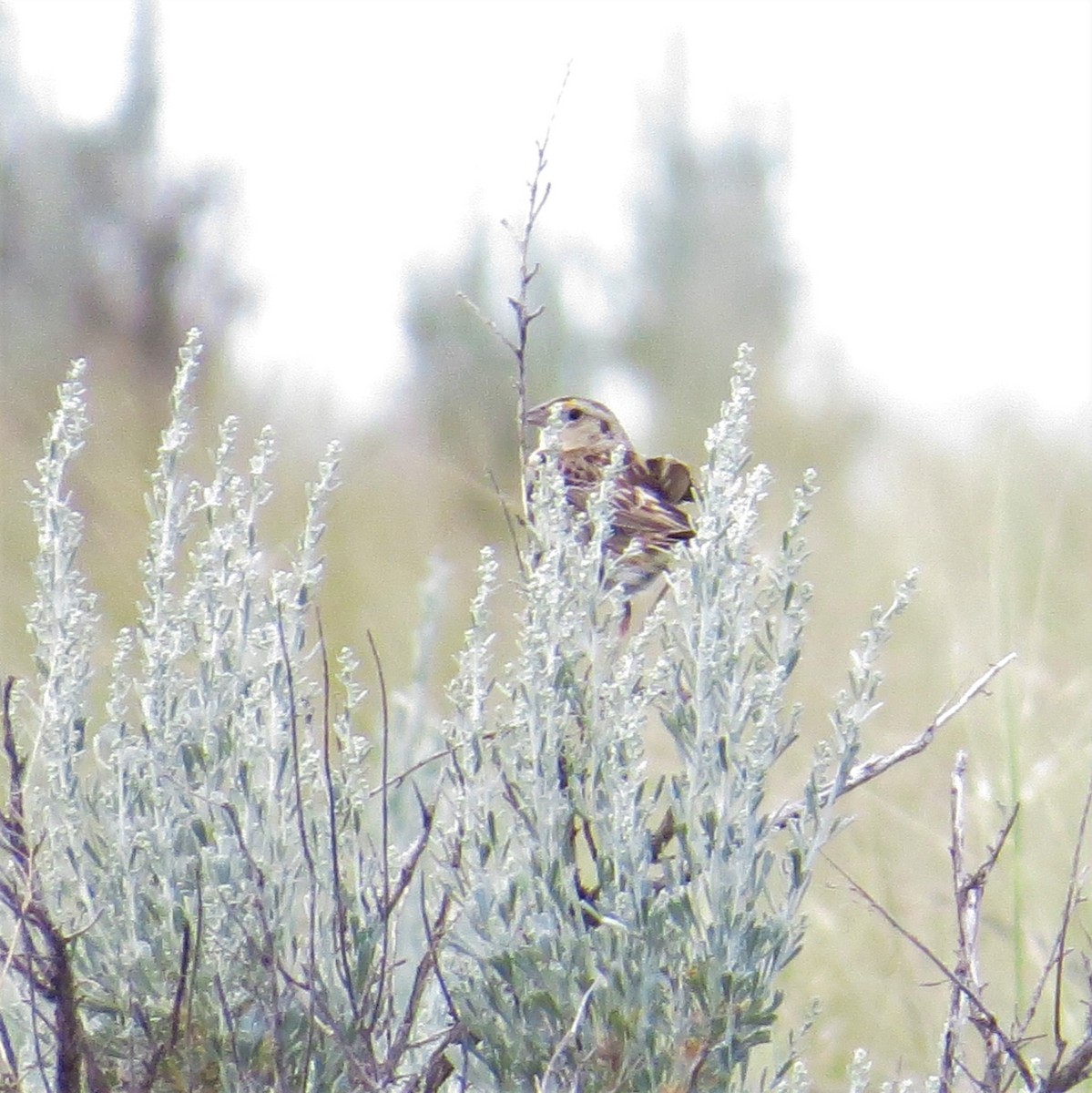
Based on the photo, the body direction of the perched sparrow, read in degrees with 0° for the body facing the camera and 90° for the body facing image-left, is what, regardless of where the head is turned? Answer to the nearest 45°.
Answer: approximately 90°

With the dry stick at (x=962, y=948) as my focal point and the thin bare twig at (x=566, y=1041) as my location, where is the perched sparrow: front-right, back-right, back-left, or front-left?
front-left
